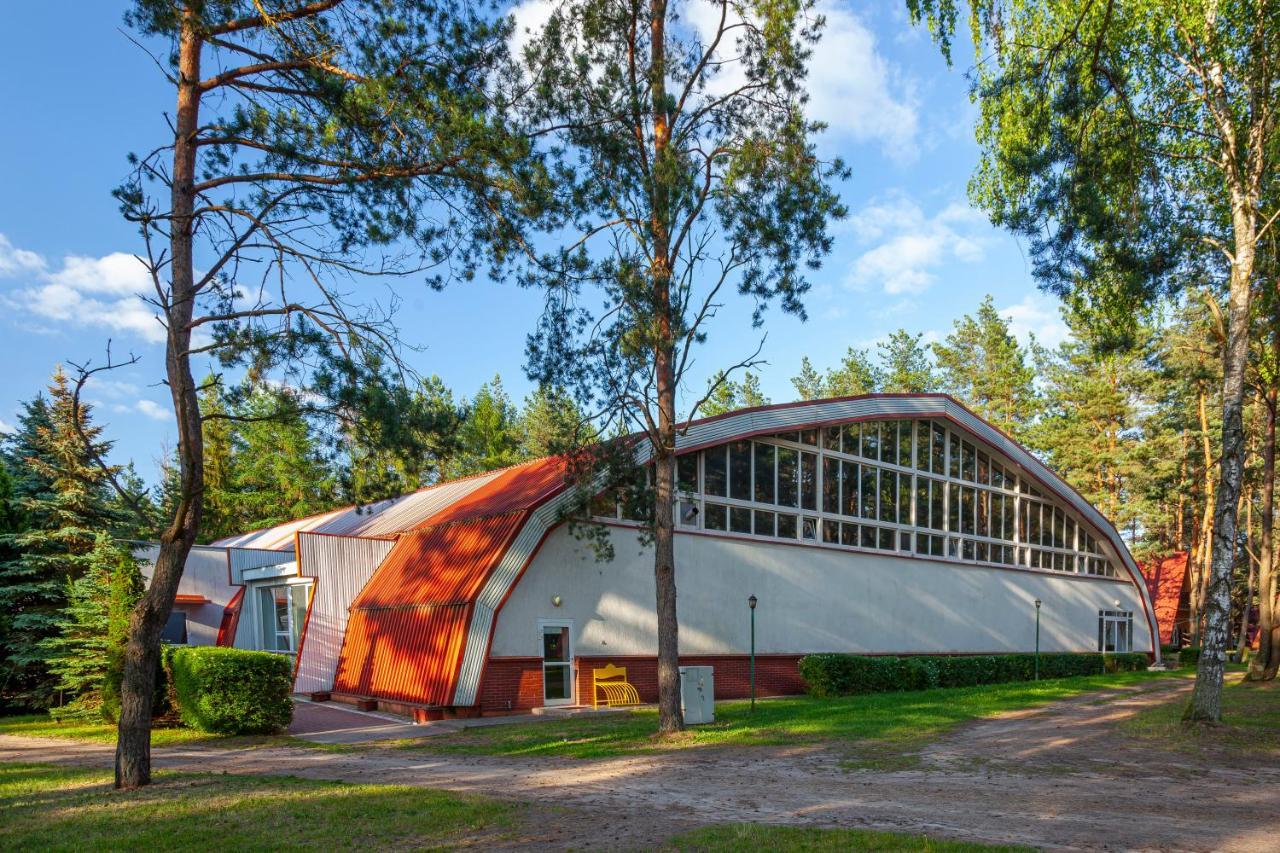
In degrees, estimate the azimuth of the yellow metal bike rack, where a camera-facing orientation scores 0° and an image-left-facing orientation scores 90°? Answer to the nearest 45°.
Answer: approximately 315°

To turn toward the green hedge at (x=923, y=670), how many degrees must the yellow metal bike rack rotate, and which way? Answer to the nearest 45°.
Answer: approximately 90° to its left

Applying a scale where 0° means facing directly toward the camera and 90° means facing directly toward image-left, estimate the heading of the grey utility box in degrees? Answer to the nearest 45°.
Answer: approximately 0°

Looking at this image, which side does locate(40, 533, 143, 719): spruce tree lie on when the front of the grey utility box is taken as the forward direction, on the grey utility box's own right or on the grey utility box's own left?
on the grey utility box's own right

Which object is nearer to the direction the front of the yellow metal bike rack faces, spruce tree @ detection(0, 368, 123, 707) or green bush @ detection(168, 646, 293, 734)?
the green bush
